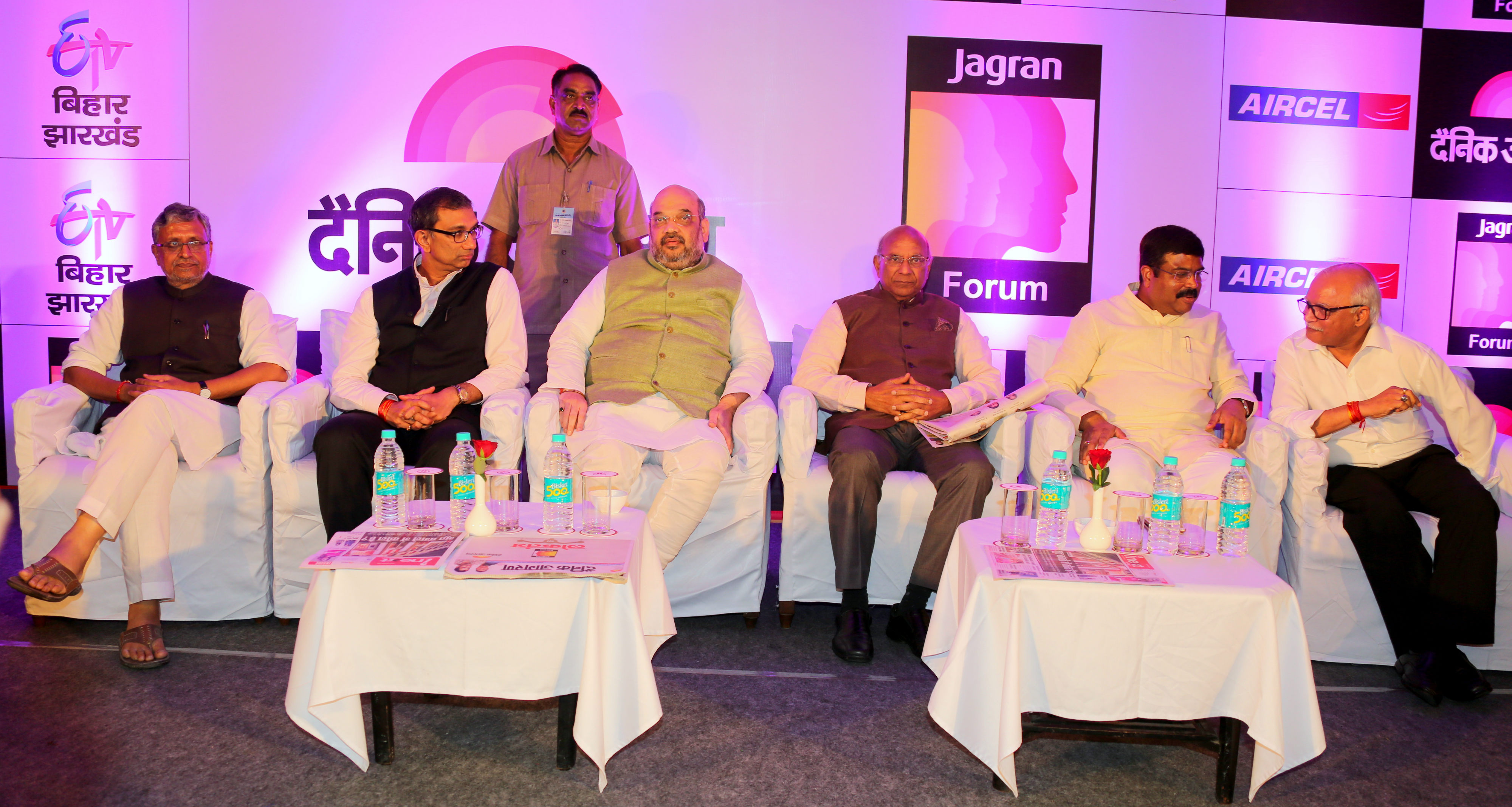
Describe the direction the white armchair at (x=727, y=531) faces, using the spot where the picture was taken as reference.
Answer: facing the viewer

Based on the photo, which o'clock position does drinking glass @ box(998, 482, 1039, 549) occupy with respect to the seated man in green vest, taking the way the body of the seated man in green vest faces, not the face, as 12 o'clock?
The drinking glass is roughly at 11 o'clock from the seated man in green vest.

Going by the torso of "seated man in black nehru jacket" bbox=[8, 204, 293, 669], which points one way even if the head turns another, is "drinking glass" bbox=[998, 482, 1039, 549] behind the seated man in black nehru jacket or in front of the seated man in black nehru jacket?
in front

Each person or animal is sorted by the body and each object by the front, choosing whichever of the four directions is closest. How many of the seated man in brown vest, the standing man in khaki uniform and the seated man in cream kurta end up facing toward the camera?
3

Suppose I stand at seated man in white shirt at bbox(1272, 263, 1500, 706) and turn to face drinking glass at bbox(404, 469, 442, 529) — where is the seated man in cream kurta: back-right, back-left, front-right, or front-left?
front-right

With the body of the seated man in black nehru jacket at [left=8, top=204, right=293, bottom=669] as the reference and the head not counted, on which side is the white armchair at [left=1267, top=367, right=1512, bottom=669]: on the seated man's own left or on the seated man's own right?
on the seated man's own left

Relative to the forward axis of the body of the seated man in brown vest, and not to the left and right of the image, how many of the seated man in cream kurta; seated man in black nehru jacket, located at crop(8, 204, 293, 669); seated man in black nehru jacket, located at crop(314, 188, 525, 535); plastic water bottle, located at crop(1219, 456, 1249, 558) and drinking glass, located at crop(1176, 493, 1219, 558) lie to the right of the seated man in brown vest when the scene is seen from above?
2

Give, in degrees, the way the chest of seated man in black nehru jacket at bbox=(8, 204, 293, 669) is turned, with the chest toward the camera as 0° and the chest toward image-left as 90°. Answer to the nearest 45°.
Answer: approximately 0°

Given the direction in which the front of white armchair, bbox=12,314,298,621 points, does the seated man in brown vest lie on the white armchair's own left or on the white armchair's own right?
on the white armchair's own left

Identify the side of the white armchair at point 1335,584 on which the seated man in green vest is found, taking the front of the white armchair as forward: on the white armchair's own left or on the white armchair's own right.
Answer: on the white armchair's own right

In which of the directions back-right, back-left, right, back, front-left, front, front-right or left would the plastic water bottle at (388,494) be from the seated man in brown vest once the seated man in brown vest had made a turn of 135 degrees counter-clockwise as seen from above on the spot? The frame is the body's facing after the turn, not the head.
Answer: back

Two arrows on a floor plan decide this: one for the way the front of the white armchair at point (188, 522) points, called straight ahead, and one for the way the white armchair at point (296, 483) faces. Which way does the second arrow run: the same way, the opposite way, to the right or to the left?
the same way

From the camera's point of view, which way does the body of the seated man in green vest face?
toward the camera

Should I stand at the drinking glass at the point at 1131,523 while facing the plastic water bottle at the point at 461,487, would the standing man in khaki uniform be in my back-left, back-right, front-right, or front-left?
front-right

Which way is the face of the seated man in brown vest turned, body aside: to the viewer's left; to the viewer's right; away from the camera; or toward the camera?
toward the camera

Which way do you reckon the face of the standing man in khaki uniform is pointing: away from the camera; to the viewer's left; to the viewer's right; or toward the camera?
toward the camera

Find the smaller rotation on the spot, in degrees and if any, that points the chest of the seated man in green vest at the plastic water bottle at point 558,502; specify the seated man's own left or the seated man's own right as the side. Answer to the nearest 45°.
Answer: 0° — they already face it

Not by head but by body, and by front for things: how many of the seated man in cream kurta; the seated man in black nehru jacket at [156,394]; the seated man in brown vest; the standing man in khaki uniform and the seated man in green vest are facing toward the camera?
5

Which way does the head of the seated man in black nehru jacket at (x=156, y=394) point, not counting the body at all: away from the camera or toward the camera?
toward the camera
